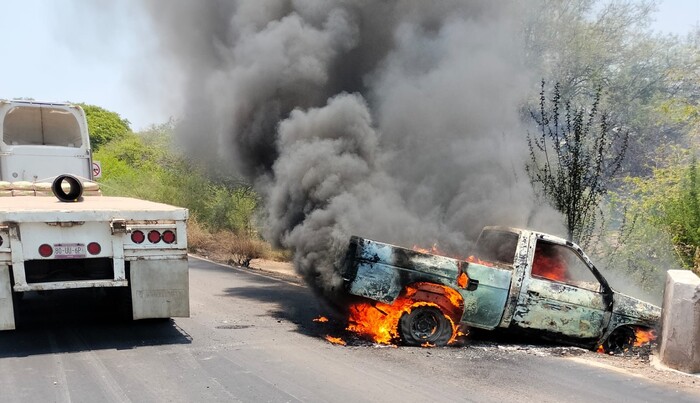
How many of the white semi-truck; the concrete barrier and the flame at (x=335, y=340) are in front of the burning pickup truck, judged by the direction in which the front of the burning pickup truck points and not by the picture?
1

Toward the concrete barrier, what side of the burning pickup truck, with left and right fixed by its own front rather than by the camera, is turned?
front

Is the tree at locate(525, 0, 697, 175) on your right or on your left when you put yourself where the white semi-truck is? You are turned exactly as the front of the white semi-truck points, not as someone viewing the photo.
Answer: on your right

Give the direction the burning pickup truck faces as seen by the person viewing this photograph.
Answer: facing to the right of the viewer

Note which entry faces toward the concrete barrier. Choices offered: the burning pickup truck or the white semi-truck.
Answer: the burning pickup truck

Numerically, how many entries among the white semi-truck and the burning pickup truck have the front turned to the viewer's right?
1

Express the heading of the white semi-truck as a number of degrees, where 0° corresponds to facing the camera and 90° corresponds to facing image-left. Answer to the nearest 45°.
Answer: approximately 180°

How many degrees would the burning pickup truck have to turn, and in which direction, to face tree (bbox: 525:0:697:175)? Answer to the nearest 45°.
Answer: approximately 90° to its left

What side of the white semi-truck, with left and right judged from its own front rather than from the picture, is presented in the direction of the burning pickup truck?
right

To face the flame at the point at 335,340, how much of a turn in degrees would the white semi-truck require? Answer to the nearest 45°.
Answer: approximately 90° to its right

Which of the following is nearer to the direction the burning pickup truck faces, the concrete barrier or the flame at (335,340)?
the concrete barrier

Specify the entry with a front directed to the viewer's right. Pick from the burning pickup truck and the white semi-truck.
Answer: the burning pickup truck
